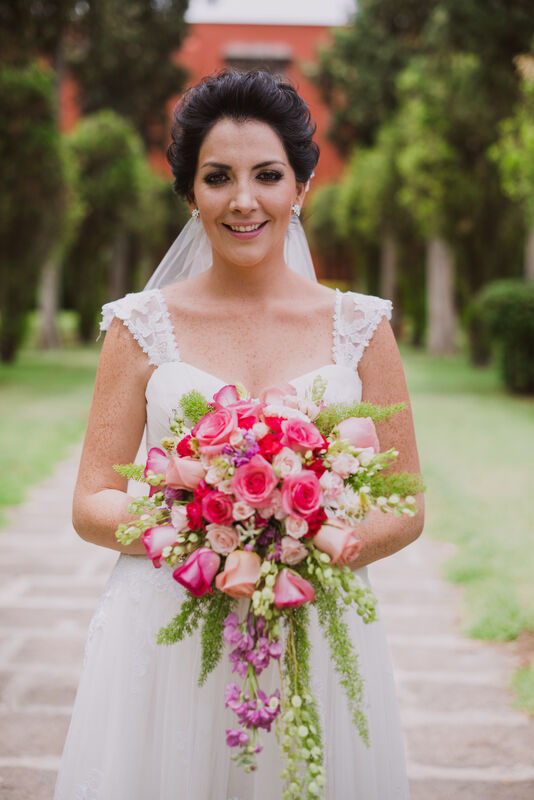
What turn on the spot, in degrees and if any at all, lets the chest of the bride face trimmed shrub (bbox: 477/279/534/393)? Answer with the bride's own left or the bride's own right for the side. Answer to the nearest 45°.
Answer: approximately 180°

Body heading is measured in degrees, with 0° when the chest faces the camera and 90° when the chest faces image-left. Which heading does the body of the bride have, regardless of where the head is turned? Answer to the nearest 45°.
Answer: approximately 0°

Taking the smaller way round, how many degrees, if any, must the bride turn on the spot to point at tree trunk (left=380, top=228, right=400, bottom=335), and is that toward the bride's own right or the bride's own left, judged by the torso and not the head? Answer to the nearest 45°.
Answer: approximately 180°

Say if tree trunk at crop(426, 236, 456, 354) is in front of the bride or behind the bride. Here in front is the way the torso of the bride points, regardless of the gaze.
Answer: behind

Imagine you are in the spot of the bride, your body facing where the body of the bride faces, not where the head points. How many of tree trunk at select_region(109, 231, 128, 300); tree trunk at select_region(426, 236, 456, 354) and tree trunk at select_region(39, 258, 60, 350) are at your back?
3

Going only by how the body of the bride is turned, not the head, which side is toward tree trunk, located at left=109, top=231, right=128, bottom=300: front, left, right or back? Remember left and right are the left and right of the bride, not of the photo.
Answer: back

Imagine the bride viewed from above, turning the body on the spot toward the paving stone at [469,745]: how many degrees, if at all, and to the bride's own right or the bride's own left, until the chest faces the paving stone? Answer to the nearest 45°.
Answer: approximately 135° to the bride's own left

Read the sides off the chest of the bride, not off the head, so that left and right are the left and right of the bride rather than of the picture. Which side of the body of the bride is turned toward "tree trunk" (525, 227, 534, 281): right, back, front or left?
back
